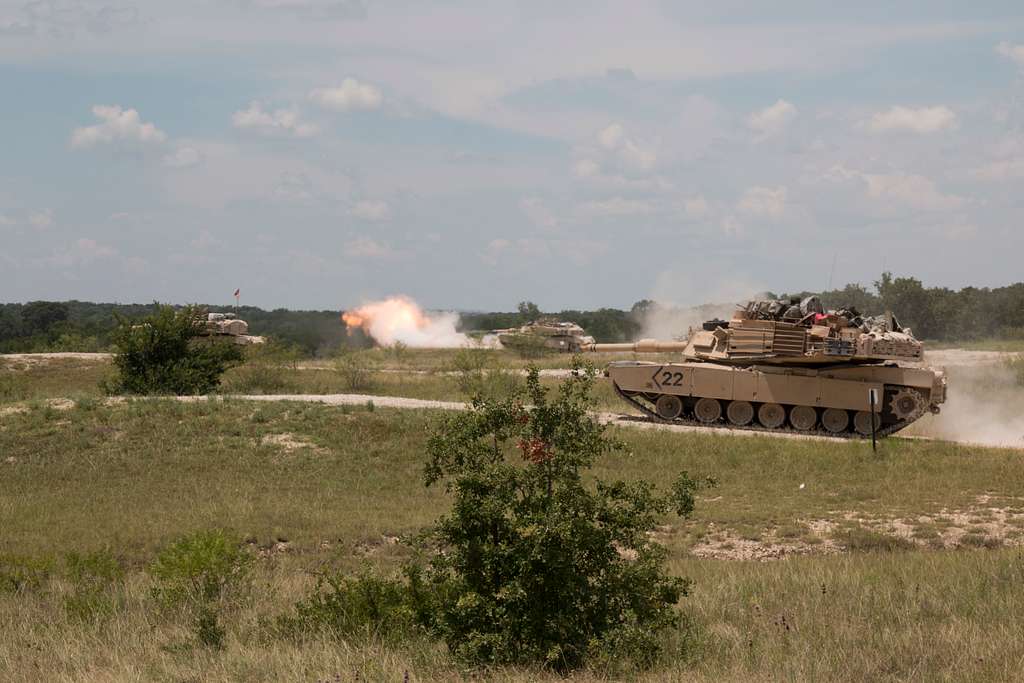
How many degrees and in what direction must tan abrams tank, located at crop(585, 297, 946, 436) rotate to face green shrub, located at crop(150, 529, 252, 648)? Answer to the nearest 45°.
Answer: approximately 90° to its left

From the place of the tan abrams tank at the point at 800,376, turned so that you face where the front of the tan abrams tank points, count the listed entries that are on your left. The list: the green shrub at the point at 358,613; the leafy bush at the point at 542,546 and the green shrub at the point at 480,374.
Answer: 2

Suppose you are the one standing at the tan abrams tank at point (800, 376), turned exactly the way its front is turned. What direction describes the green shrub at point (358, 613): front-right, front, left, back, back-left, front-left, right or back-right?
left

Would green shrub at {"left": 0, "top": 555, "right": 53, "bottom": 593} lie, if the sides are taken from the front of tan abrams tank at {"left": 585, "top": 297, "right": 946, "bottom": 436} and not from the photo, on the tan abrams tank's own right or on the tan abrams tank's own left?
on the tan abrams tank's own left

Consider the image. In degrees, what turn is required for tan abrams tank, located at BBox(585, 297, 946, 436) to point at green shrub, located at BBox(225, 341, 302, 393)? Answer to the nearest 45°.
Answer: approximately 45° to its right

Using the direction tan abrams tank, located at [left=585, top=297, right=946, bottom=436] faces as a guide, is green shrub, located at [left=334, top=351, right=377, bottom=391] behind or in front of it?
in front

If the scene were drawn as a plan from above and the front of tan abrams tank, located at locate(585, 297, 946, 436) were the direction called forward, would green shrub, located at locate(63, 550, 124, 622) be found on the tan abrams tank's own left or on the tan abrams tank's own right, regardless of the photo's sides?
on the tan abrams tank's own left

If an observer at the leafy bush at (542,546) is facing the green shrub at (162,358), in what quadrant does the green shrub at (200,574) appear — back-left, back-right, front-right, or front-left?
front-left

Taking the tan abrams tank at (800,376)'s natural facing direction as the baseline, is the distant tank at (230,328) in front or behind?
in front

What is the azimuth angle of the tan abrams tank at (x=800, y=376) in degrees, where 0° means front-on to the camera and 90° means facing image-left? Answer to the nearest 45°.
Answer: approximately 90°

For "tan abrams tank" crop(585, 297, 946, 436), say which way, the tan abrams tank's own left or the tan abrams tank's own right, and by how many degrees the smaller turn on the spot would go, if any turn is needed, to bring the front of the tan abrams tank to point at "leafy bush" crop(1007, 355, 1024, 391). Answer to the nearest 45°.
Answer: approximately 135° to the tan abrams tank's own right

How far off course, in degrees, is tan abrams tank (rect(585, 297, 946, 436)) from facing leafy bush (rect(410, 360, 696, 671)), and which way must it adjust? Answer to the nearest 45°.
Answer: approximately 90° to its left
